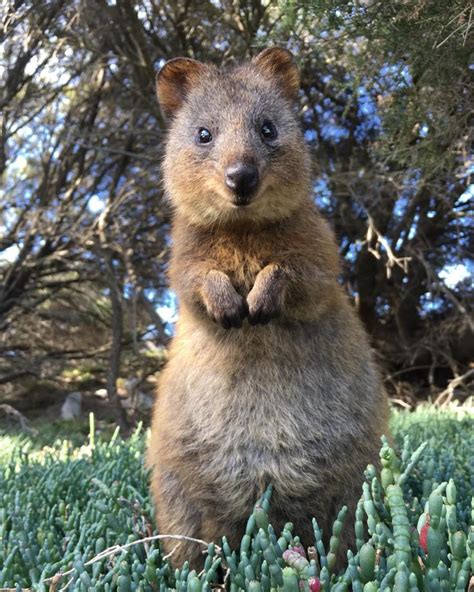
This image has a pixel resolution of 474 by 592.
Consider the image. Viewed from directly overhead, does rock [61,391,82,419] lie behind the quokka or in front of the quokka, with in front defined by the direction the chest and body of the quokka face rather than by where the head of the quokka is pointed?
behind

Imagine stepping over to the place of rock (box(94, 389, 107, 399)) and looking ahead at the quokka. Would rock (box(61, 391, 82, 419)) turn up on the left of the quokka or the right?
right

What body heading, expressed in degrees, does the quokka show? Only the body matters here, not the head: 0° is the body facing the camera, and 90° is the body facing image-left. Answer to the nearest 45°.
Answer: approximately 0°

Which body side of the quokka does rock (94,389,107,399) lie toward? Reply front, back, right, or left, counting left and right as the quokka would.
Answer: back
